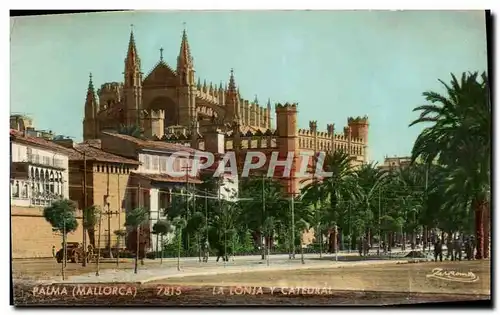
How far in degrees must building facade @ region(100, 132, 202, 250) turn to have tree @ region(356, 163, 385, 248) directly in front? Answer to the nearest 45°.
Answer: approximately 45° to its left

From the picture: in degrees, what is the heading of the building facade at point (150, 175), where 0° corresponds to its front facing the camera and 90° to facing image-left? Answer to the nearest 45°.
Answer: approximately 315°

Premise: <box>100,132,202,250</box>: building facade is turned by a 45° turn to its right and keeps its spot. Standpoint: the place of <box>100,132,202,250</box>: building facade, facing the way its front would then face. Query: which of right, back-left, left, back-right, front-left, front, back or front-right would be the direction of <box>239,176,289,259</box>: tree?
left

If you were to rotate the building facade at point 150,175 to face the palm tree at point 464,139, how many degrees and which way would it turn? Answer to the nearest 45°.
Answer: approximately 45° to its left

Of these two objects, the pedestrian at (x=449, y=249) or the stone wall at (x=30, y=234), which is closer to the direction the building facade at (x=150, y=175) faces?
the pedestrian

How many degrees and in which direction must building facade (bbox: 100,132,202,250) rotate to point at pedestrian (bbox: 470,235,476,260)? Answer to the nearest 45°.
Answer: approximately 45° to its left

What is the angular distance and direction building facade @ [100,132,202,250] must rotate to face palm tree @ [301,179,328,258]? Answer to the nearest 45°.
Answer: approximately 45° to its left

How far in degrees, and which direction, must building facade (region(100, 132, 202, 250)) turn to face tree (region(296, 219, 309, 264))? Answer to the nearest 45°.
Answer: approximately 45° to its left
